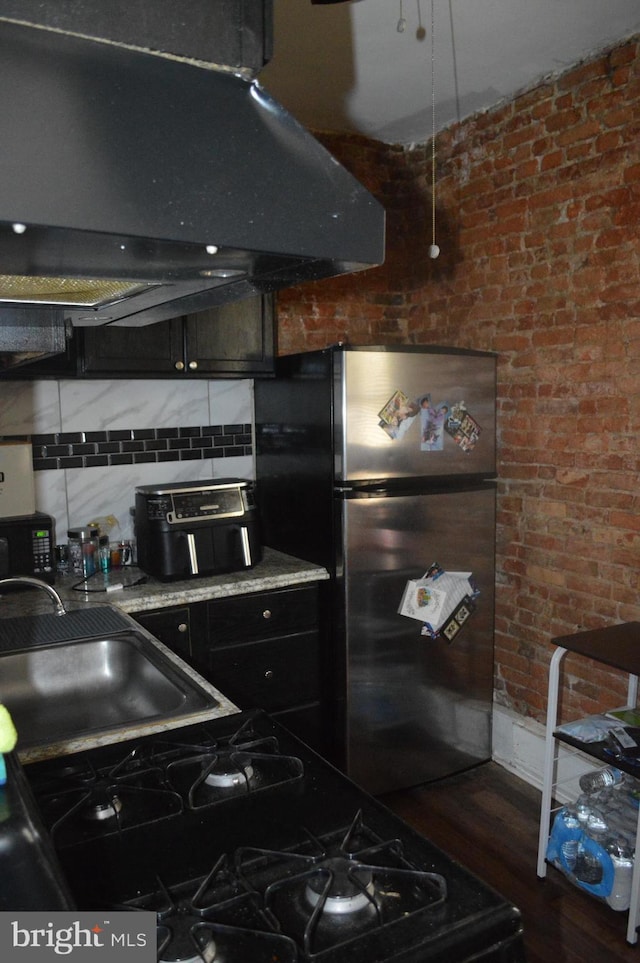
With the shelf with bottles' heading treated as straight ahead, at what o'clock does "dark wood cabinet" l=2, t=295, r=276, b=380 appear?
The dark wood cabinet is roughly at 2 o'clock from the shelf with bottles.

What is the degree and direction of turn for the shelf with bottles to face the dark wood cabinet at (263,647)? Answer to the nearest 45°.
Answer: approximately 45° to its right

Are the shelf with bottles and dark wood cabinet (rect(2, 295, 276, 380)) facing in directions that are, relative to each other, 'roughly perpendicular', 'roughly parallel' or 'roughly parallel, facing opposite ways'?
roughly perpendicular

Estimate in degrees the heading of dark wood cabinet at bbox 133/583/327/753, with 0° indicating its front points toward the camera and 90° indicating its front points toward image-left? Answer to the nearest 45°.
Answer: approximately 315°

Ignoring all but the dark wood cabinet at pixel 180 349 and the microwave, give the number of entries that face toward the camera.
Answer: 2

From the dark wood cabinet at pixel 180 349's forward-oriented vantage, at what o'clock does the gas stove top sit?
The gas stove top is roughly at 12 o'clock from the dark wood cabinet.

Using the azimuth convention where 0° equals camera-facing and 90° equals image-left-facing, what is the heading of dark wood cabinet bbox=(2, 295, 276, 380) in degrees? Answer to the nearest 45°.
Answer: approximately 0°
